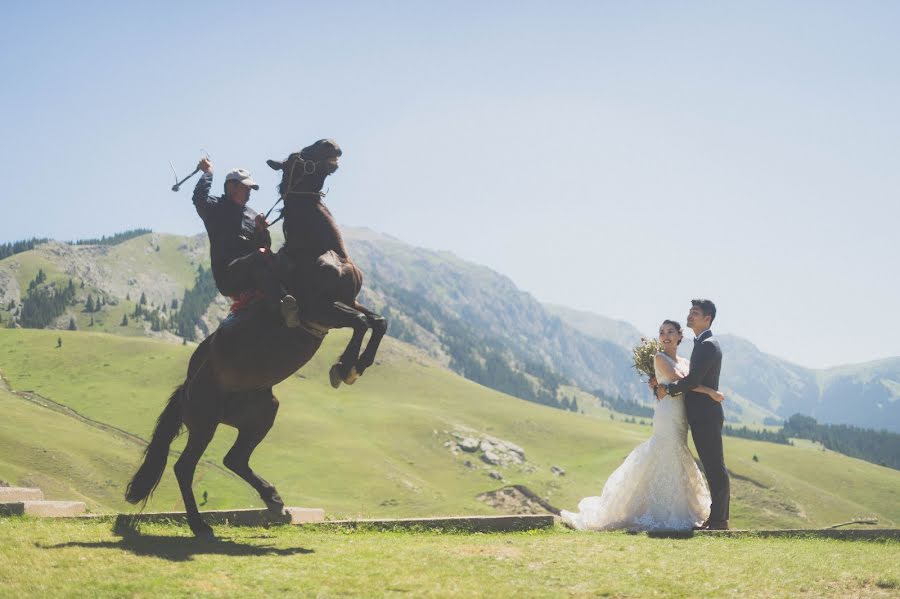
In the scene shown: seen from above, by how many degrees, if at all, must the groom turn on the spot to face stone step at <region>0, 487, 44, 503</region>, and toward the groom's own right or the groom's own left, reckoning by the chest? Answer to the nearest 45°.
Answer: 0° — they already face it

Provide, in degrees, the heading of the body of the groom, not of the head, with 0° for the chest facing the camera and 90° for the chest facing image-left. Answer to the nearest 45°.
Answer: approximately 90°
